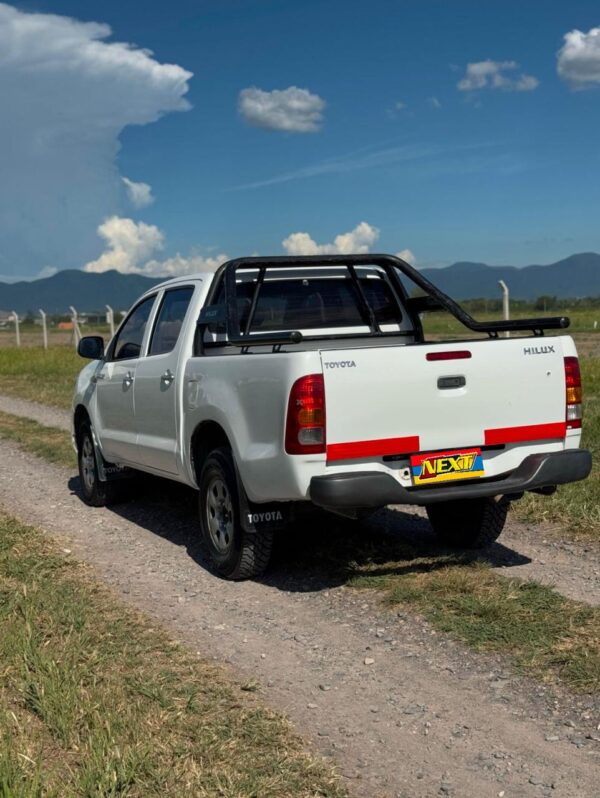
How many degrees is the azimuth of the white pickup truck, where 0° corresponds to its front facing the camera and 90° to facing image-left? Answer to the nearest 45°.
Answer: approximately 135°

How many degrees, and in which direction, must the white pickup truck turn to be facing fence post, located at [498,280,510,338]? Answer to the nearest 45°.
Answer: approximately 45° to its right
